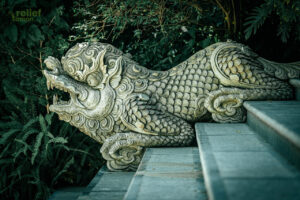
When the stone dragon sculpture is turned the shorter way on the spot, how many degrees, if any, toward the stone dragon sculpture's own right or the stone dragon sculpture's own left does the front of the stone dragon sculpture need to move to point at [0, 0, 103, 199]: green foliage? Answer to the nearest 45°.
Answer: approximately 45° to the stone dragon sculpture's own right

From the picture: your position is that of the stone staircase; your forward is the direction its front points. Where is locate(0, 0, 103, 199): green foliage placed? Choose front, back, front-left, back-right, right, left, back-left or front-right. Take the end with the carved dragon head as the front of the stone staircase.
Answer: front-right

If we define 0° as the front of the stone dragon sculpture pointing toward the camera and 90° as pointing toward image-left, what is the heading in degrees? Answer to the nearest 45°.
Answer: approximately 90°

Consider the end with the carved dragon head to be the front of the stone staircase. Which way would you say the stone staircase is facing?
to the viewer's left
